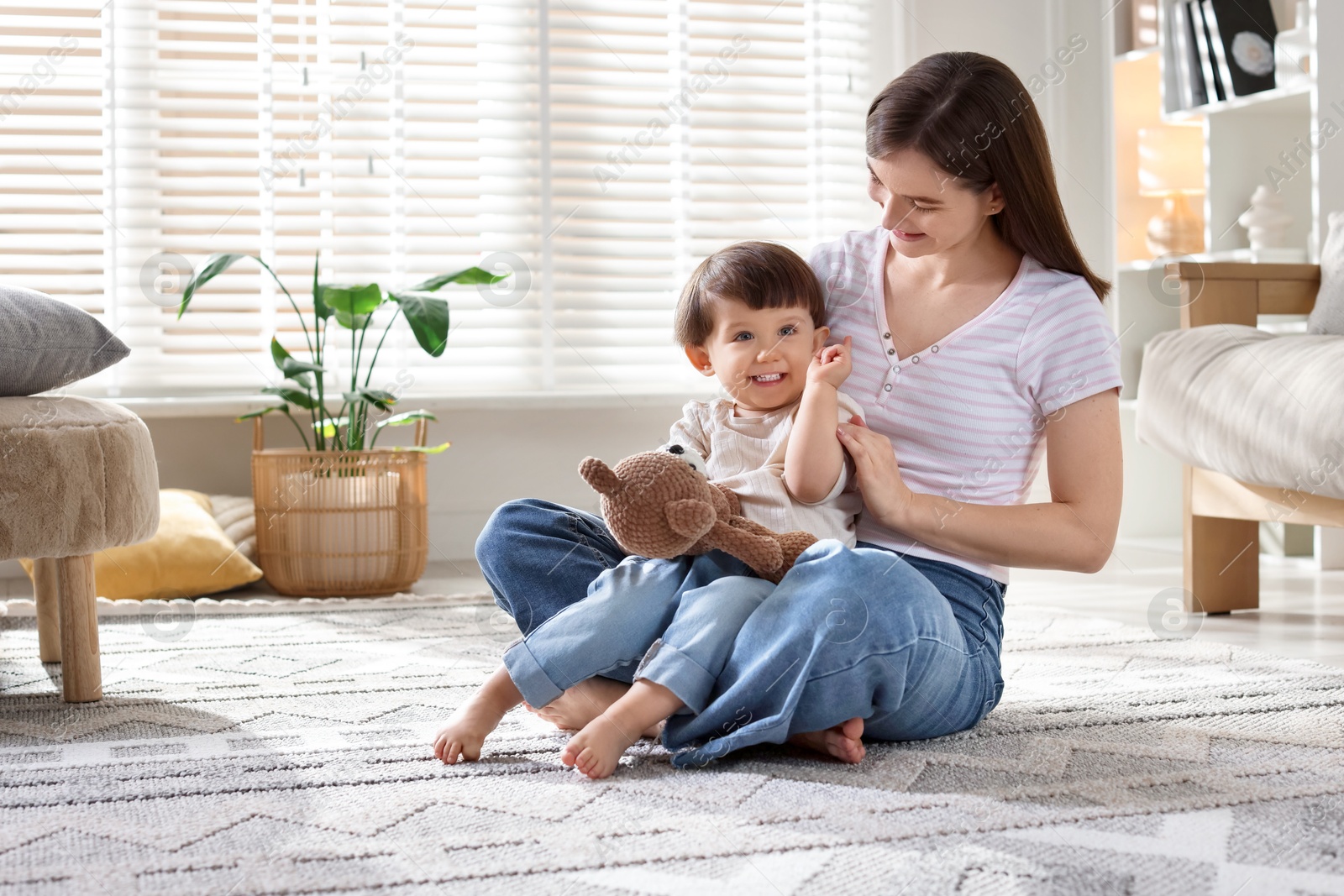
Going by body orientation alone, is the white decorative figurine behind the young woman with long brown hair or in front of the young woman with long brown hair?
behind

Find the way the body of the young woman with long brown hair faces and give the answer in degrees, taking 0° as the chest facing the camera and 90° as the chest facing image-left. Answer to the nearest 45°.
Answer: approximately 45°

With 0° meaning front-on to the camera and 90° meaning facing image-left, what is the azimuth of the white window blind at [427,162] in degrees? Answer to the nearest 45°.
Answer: approximately 0°

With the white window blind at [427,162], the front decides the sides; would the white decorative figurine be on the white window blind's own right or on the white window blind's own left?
on the white window blind's own left
